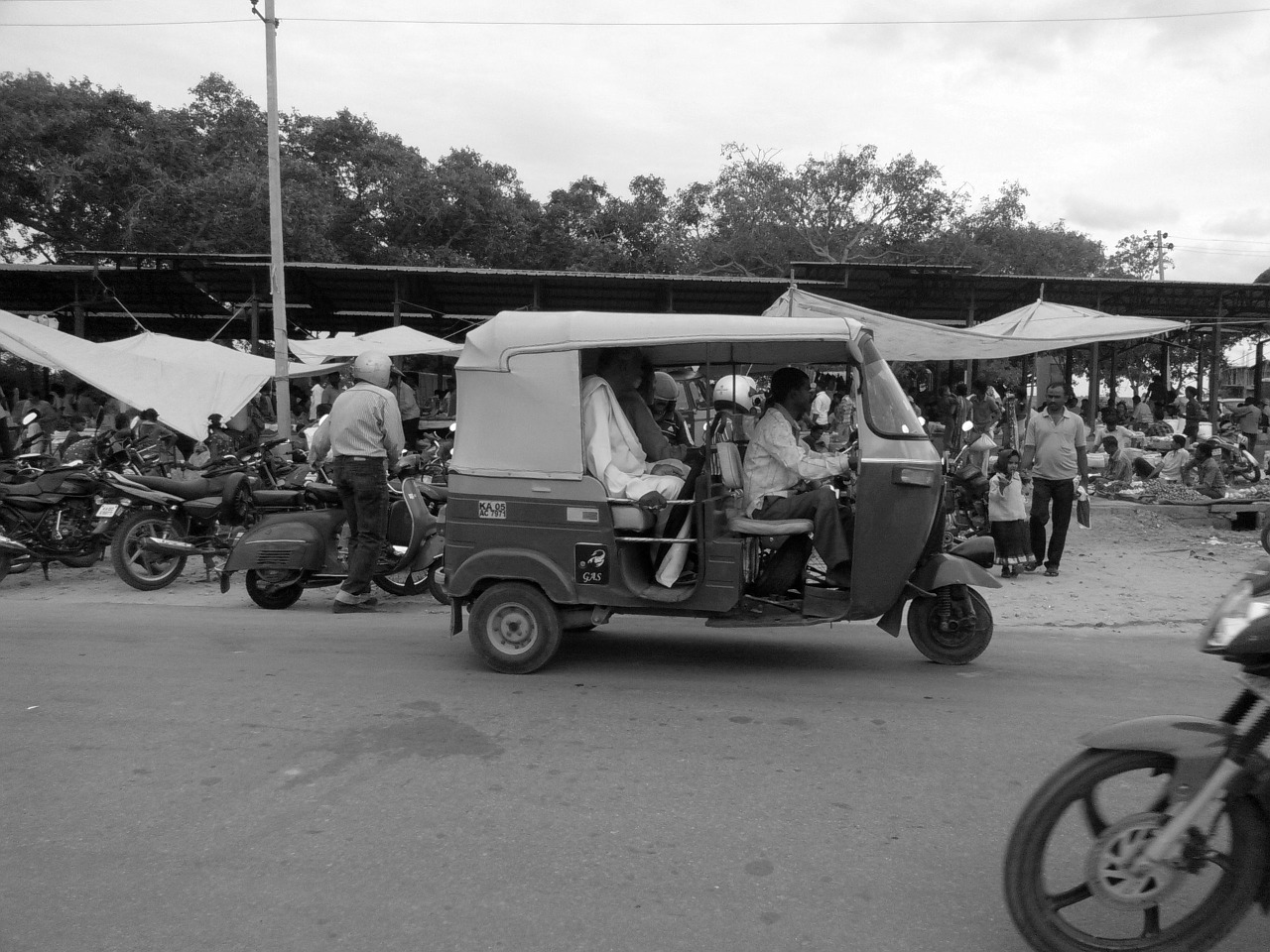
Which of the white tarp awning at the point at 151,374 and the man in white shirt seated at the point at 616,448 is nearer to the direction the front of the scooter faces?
the man in white shirt seated

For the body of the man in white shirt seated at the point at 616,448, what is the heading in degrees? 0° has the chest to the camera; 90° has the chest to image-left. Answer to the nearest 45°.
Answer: approximately 270°

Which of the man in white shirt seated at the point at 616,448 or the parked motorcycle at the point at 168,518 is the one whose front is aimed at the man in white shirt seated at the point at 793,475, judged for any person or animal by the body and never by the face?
the man in white shirt seated at the point at 616,448

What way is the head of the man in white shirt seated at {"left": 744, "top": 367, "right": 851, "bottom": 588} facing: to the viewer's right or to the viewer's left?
to the viewer's right

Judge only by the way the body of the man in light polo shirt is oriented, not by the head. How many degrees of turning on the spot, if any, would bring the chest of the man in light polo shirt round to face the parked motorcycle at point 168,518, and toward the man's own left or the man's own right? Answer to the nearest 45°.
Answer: approximately 45° to the man's own right

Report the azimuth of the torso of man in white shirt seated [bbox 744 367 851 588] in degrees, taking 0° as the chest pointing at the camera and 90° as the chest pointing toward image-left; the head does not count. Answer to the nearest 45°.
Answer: approximately 270°

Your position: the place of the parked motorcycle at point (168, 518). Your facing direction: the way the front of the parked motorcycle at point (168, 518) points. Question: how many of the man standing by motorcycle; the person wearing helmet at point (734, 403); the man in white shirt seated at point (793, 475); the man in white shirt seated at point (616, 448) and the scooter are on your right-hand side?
5

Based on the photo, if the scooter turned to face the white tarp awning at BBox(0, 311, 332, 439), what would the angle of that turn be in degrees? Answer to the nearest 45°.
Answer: approximately 90° to its left

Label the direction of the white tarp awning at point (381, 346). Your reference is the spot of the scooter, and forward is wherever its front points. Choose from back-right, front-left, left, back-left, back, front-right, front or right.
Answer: left

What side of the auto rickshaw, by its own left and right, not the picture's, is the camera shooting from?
right

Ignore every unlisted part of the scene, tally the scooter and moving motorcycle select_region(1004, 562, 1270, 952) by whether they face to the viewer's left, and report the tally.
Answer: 1

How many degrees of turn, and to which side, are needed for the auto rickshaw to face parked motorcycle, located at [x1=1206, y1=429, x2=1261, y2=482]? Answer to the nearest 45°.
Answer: approximately 45° to its left
